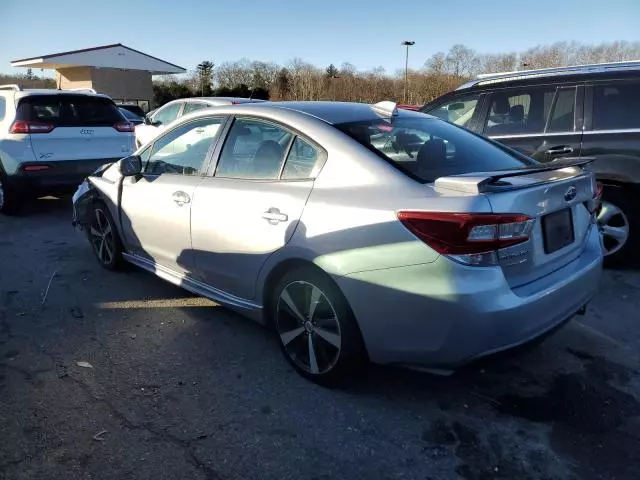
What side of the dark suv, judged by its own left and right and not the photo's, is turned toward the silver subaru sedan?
left

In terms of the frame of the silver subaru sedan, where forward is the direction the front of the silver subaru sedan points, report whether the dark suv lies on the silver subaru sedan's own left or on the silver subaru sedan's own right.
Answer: on the silver subaru sedan's own right

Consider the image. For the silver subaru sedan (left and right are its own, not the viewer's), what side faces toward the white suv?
front

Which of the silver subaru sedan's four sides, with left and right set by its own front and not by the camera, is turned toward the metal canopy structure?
front

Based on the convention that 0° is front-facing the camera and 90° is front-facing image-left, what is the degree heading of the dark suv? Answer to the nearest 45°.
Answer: approximately 135°

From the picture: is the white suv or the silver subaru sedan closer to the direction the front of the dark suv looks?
the white suv

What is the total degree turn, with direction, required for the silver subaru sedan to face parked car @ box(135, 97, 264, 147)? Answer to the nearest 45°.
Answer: approximately 45° to its right

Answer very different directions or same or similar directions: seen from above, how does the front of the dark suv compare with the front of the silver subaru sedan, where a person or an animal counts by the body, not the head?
same or similar directions

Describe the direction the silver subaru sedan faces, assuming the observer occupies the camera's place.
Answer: facing away from the viewer and to the left of the viewer

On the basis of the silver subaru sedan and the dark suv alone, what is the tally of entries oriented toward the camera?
0
